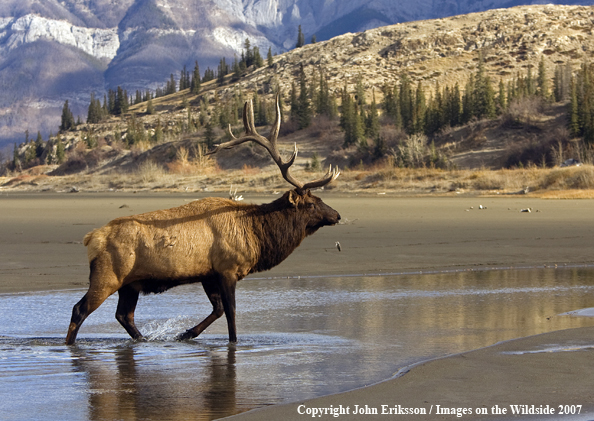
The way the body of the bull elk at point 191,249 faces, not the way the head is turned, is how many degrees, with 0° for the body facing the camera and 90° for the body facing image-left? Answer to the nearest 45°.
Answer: approximately 270°
